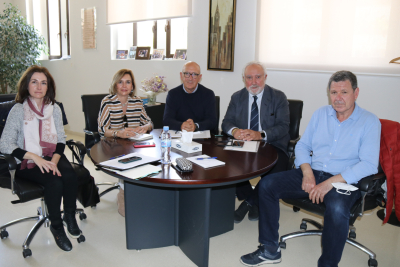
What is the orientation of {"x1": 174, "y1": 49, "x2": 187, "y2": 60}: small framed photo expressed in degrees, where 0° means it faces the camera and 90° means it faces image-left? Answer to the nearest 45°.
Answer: approximately 0°

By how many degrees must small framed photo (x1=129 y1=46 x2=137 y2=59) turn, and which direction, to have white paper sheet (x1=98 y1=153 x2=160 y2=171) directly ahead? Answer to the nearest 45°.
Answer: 0° — it already faces it

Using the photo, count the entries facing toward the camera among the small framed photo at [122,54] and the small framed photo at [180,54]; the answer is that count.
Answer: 2

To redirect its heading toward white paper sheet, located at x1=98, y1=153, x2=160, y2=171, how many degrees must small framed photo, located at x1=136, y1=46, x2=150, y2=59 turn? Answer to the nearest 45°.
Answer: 0° — it already faces it

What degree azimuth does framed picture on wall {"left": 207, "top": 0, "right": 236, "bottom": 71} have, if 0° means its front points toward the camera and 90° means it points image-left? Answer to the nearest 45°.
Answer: approximately 0°

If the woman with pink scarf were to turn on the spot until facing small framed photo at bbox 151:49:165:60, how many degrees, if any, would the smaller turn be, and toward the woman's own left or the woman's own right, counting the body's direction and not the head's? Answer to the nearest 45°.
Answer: approximately 90° to the woman's own left

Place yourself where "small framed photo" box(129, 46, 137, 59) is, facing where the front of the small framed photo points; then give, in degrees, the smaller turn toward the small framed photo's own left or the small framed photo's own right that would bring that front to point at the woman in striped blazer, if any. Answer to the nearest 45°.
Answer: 0° — it already faces them

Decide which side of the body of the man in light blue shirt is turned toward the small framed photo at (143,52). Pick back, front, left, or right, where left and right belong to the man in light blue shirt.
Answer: right

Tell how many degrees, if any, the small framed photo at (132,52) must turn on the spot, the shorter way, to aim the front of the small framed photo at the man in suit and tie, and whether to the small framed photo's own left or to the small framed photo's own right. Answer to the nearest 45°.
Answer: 0° — it already faces them
